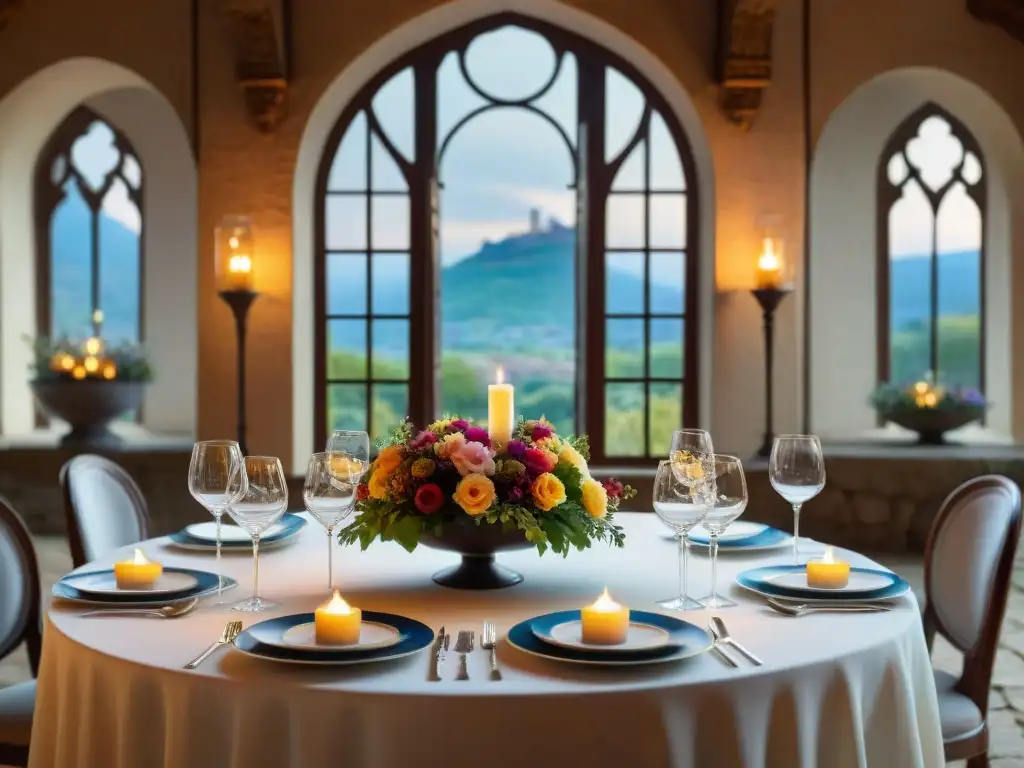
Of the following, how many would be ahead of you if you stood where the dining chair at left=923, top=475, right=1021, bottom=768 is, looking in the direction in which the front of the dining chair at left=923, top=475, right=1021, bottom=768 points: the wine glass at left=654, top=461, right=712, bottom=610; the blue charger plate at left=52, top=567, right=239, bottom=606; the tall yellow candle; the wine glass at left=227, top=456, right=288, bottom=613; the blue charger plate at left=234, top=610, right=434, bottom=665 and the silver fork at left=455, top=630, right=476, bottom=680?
6

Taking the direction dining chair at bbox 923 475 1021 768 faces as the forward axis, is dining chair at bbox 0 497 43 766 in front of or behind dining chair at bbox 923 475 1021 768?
in front

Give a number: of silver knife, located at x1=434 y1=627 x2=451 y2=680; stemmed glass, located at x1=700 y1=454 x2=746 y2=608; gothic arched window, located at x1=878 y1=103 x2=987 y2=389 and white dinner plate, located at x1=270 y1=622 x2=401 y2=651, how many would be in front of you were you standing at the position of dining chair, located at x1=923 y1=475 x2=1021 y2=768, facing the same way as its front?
3

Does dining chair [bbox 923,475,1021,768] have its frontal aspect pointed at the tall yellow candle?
yes

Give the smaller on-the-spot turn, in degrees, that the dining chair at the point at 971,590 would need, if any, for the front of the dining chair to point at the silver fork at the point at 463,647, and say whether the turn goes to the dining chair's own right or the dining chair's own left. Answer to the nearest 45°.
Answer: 0° — it already faces it

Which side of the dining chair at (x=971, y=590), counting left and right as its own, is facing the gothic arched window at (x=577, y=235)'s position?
right

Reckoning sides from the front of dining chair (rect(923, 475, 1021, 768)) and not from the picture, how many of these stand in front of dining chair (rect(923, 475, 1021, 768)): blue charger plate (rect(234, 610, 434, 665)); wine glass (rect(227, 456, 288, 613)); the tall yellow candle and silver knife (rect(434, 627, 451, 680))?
4

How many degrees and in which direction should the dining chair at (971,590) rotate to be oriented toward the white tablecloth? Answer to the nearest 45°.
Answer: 0° — it already faces it

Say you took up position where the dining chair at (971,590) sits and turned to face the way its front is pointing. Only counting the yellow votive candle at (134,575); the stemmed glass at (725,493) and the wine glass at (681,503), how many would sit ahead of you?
3

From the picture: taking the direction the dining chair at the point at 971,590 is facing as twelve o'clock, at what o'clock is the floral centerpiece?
The floral centerpiece is roughly at 12 o'clock from the dining chair.

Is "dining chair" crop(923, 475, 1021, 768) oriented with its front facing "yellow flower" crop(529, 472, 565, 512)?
yes
